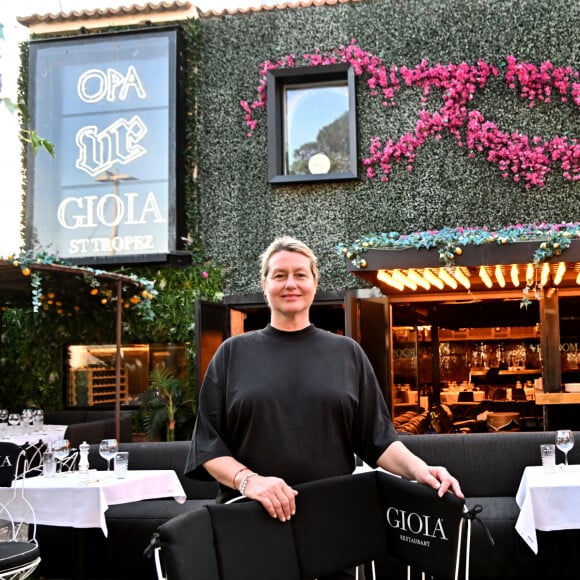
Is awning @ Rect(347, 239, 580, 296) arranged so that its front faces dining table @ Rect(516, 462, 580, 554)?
yes

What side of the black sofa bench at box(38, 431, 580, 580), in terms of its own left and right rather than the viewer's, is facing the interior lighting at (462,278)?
back

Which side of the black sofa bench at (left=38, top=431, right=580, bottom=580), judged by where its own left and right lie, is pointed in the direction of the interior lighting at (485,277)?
back

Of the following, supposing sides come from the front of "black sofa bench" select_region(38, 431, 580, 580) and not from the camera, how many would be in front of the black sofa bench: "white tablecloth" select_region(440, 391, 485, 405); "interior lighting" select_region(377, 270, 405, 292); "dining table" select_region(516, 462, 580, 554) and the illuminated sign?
1

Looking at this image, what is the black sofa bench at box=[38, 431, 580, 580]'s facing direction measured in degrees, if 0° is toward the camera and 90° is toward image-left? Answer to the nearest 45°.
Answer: approximately 0°

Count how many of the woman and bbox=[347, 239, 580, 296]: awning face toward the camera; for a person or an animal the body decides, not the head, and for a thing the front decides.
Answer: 2

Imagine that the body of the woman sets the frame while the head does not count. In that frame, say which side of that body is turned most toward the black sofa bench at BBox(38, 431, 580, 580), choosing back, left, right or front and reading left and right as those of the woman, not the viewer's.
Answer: back

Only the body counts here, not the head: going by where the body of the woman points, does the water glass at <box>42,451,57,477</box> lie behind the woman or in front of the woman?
behind

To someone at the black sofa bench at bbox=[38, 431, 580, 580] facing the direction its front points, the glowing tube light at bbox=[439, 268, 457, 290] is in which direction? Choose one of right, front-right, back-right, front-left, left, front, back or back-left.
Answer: back

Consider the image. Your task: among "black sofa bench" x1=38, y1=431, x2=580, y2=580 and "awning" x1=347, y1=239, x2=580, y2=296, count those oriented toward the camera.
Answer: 2

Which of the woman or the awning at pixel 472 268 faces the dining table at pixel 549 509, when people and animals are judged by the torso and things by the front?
the awning

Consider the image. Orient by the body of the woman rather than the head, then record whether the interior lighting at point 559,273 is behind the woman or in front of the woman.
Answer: behind

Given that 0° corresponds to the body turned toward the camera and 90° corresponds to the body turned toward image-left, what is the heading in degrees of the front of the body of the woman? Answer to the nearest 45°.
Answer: approximately 0°
